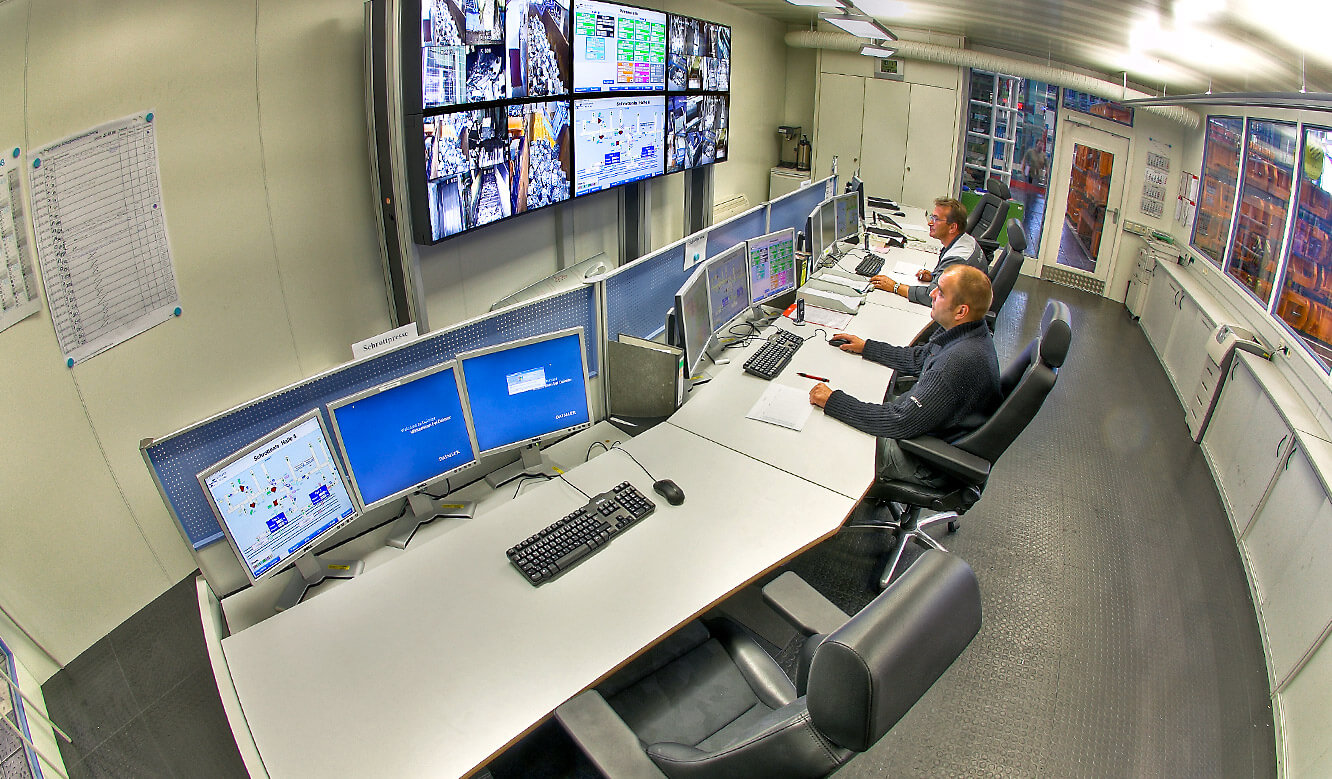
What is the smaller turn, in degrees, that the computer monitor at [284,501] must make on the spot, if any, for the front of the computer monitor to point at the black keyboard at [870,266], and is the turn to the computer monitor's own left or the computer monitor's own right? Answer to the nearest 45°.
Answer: approximately 90° to the computer monitor's own left

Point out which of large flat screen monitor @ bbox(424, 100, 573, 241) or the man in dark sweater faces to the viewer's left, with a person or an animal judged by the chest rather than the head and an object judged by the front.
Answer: the man in dark sweater

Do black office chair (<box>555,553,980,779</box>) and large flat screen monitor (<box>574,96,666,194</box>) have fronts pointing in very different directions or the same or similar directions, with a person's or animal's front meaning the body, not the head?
very different directions

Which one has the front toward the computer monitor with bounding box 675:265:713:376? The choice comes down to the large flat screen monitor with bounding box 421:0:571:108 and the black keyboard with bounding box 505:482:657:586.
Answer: the large flat screen monitor

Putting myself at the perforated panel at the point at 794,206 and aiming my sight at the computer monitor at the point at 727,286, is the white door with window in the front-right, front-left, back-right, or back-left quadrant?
back-left

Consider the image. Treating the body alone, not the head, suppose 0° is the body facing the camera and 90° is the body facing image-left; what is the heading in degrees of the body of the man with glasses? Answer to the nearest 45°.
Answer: approximately 90°

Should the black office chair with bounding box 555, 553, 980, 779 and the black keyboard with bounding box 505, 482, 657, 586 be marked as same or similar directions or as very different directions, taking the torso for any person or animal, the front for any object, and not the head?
very different directions

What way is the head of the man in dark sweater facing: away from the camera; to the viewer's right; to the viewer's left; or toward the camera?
to the viewer's left

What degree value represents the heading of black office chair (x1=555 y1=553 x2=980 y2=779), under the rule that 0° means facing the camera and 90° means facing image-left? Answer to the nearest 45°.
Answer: approximately 135°

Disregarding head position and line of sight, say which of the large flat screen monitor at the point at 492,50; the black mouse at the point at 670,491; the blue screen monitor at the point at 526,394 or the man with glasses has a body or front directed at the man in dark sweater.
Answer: the large flat screen monitor

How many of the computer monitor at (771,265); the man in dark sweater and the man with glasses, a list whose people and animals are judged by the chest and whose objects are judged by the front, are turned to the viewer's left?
2
